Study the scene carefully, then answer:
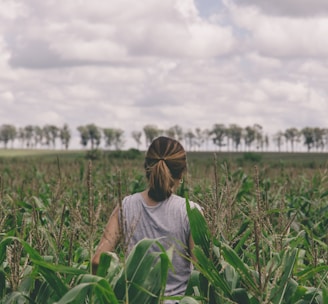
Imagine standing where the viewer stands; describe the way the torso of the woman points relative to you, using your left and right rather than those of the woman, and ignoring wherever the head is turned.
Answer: facing away from the viewer

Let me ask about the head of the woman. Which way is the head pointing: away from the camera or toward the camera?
away from the camera
